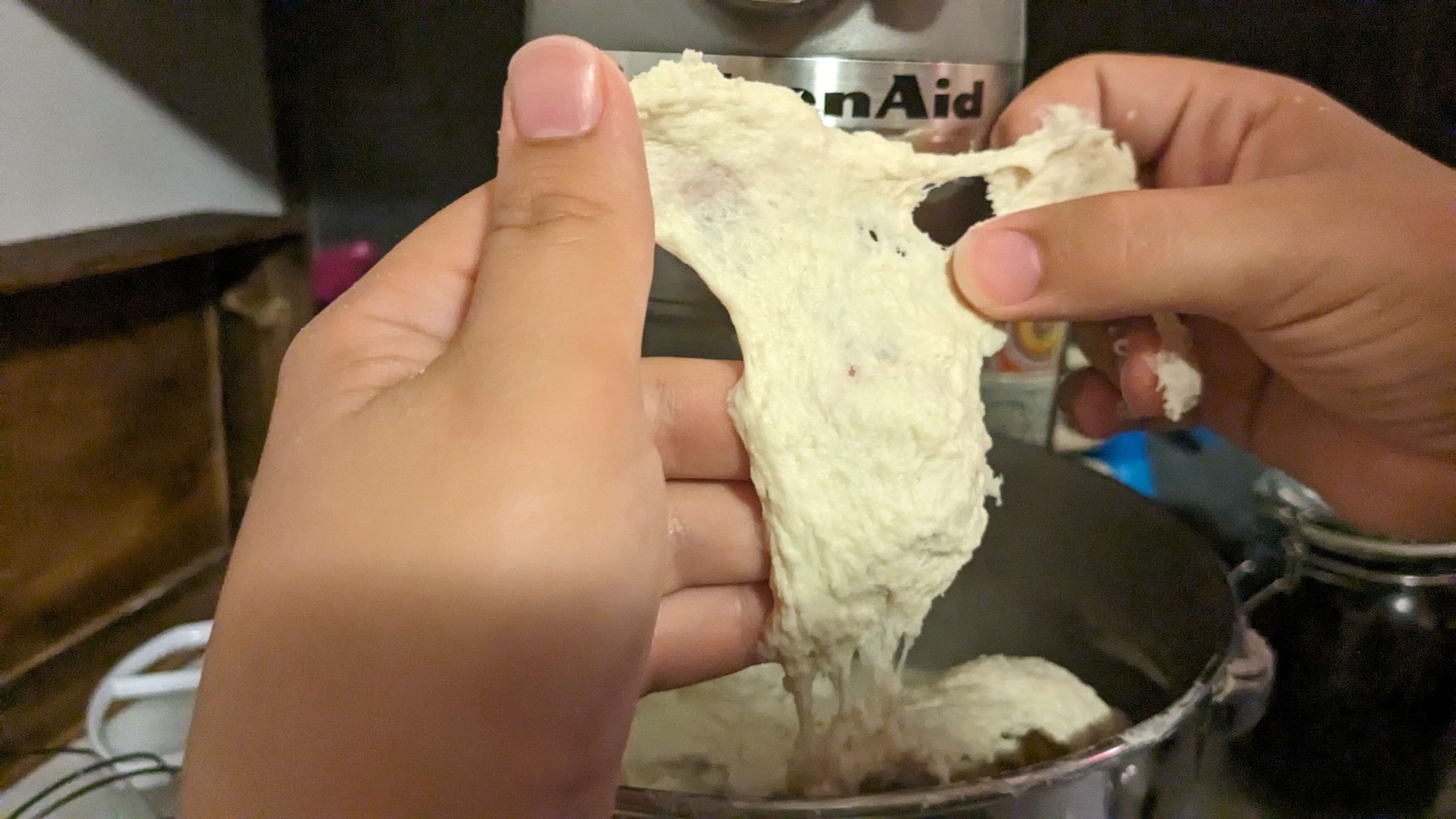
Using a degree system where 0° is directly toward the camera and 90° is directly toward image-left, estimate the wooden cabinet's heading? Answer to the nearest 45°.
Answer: approximately 315°

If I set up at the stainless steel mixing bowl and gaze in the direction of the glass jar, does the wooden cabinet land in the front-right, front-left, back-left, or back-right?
back-left
